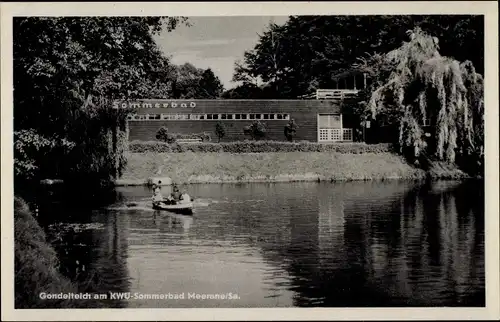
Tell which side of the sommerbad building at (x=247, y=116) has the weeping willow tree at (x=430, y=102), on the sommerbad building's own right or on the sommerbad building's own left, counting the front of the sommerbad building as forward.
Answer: on the sommerbad building's own left

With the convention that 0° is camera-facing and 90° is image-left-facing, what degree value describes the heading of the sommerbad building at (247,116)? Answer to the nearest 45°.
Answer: approximately 0°
